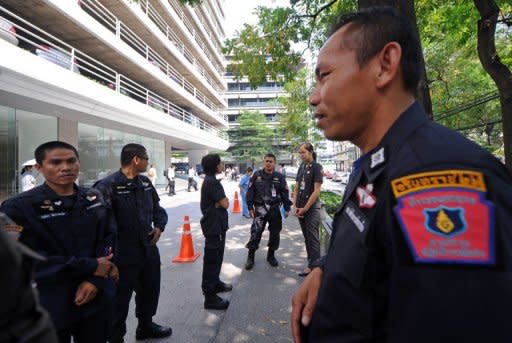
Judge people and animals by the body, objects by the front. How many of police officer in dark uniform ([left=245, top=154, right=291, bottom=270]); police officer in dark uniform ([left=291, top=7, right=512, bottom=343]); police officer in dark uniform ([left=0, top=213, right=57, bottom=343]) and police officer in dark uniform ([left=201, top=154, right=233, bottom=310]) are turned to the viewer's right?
2

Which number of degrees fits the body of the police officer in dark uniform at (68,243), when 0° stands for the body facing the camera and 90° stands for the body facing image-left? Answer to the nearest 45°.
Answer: approximately 315°

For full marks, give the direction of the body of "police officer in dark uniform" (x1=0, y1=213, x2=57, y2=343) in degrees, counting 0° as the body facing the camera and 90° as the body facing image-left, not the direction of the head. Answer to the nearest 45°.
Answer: approximately 270°

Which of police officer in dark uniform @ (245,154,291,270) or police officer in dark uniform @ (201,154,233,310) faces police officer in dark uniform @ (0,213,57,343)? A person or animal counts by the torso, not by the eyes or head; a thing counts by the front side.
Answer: police officer in dark uniform @ (245,154,291,270)

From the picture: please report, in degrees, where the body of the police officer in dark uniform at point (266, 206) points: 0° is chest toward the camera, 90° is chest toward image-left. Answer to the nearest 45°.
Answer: approximately 0°

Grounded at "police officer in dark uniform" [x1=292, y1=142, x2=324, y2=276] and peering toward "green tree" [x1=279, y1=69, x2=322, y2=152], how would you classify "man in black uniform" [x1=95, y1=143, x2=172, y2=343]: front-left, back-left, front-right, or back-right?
back-left

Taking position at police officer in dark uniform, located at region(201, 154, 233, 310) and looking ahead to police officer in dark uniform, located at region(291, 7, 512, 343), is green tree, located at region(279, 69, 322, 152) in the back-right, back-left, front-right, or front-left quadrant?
back-left

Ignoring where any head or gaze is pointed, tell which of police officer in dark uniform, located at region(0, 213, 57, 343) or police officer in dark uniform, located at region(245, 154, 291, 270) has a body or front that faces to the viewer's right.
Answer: police officer in dark uniform, located at region(0, 213, 57, 343)

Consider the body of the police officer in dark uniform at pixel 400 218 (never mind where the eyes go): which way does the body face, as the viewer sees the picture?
to the viewer's left

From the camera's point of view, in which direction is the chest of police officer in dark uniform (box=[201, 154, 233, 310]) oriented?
to the viewer's right

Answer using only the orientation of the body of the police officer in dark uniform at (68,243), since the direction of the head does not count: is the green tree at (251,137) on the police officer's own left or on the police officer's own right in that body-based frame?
on the police officer's own left

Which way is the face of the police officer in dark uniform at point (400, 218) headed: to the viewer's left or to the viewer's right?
to the viewer's left

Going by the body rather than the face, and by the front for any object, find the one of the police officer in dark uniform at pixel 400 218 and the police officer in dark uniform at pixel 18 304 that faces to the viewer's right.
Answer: the police officer in dark uniform at pixel 18 304
